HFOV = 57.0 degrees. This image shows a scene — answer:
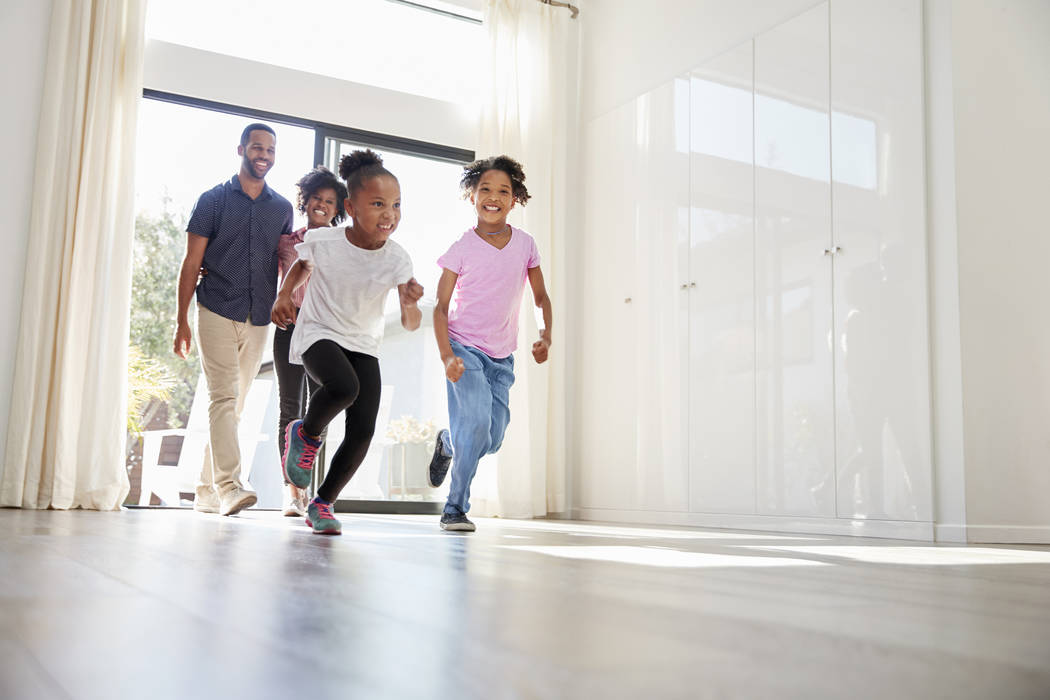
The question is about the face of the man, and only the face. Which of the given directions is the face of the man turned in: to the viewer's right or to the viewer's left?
to the viewer's right

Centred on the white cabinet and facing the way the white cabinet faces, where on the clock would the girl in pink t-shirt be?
The girl in pink t-shirt is roughly at 12 o'clock from the white cabinet.

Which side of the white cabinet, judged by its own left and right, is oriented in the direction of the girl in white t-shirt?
front

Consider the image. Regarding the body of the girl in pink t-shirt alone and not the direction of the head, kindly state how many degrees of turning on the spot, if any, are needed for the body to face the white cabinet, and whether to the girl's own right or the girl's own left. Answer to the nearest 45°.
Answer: approximately 135° to the girl's own left

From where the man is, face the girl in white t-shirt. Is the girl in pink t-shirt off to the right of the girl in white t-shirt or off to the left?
left

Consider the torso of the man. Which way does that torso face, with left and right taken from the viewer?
facing the viewer and to the right of the viewer

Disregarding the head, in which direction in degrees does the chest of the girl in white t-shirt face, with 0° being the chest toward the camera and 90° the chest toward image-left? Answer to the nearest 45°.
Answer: approximately 315°

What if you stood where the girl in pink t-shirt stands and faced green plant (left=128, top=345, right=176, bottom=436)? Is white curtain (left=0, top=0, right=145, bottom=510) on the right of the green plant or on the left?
left

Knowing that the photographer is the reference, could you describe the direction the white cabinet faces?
facing the viewer and to the left of the viewer

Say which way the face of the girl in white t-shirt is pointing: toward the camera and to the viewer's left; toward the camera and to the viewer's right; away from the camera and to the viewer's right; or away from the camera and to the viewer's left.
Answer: toward the camera and to the viewer's right
